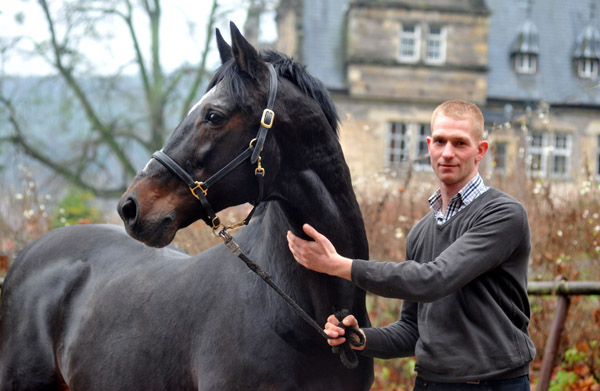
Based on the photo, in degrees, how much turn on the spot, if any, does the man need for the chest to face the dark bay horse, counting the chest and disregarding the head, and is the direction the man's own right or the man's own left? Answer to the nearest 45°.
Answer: approximately 45° to the man's own right

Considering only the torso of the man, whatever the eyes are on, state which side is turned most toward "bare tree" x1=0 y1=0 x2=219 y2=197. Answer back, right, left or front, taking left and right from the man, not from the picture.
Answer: right

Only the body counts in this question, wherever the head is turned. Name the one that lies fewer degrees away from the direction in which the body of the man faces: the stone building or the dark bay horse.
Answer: the dark bay horse

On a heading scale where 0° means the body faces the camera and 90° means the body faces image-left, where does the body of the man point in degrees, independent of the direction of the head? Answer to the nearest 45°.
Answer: approximately 45°

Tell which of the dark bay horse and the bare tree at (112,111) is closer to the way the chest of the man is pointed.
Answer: the dark bay horse

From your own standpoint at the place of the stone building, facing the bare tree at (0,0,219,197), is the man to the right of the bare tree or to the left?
left

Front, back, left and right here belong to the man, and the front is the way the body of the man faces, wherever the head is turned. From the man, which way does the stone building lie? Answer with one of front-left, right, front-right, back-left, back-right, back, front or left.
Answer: back-right
